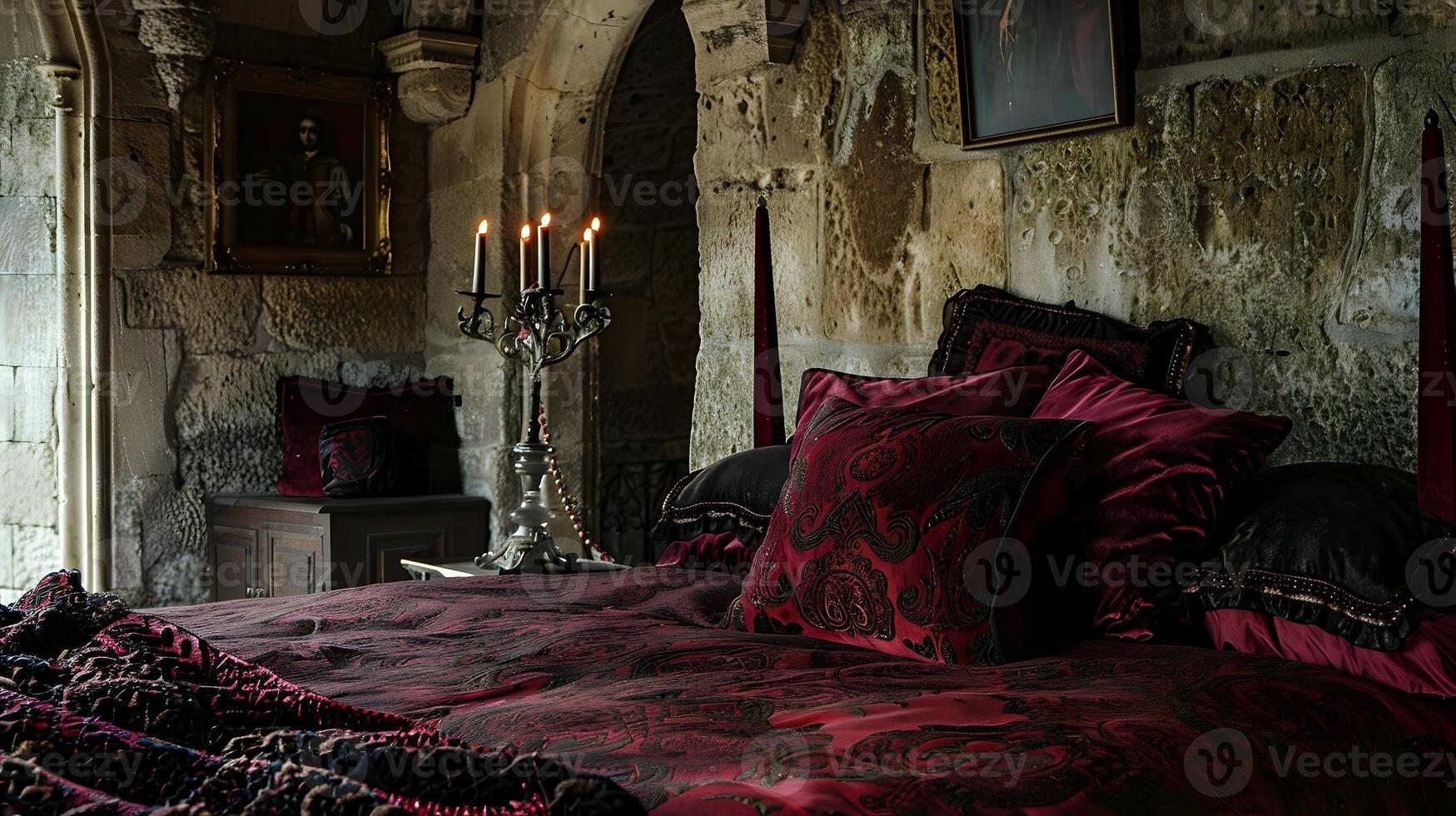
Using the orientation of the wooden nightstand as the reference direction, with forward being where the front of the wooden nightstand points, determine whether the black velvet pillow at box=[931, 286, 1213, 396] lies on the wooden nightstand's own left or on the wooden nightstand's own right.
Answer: on the wooden nightstand's own left

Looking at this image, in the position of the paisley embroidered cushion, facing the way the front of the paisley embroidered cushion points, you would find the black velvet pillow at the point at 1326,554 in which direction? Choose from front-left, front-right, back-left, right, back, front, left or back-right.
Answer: back-left

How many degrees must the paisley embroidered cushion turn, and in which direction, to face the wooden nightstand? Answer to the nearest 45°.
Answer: approximately 90° to its right

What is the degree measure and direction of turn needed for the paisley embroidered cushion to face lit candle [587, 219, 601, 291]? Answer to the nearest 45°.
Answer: approximately 90° to its right

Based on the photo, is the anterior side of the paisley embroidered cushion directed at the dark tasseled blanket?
yes

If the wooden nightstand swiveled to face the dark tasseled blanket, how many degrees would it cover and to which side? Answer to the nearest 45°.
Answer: approximately 45° to its left

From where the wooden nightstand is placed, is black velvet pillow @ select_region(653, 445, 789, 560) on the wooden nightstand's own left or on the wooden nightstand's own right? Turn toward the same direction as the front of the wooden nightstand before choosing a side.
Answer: on the wooden nightstand's own left

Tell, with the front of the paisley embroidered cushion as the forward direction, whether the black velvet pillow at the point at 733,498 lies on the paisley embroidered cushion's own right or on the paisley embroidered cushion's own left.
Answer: on the paisley embroidered cushion's own right

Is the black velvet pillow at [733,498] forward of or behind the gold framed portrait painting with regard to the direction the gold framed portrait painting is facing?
forward

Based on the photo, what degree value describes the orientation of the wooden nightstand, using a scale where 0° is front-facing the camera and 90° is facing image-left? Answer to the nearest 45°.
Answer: approximately 45°

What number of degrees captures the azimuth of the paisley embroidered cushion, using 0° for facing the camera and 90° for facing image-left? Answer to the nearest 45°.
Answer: approximately 45°
